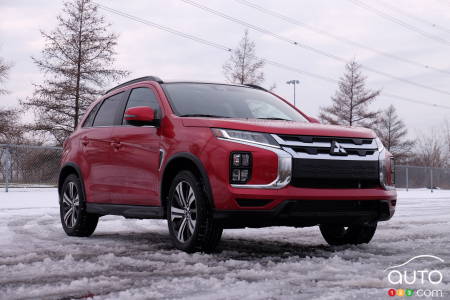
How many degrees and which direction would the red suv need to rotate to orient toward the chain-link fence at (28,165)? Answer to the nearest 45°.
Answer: approximately 180°

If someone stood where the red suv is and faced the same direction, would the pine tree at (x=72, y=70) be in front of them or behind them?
behind

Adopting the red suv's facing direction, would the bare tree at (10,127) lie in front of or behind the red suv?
behind

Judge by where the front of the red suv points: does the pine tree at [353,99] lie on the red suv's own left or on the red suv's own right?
on the red suv's own left

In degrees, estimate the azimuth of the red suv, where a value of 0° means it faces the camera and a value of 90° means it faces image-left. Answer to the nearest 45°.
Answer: approximately 315°
